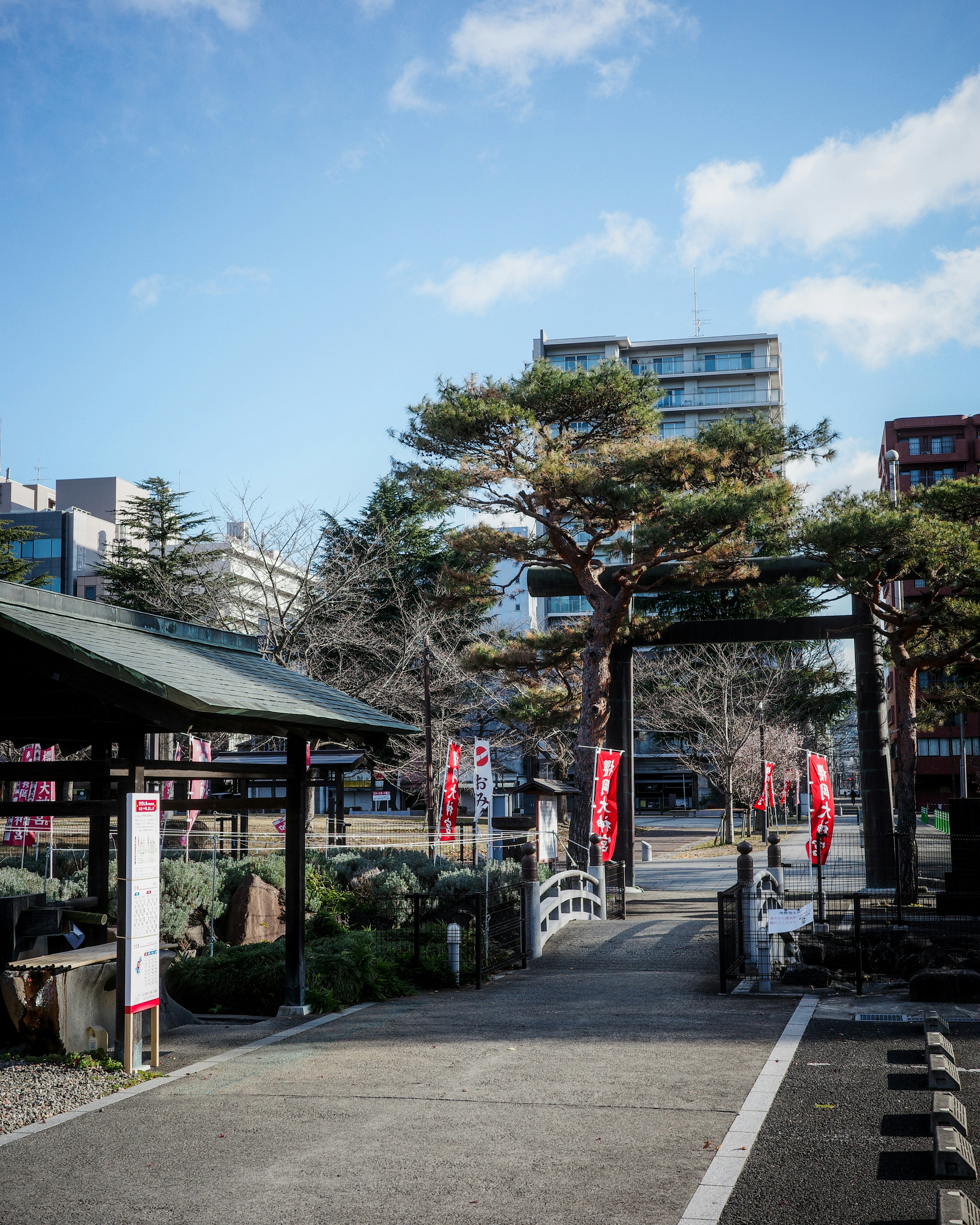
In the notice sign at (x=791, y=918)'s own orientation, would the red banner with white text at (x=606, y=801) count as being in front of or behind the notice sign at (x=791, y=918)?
behind

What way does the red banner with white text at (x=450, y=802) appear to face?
toward the camera

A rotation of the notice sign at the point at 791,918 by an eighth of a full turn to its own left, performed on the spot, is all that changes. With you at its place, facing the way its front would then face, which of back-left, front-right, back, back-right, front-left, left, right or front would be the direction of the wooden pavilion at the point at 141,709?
right

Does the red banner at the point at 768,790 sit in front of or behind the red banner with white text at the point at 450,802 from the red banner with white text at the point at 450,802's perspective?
behind

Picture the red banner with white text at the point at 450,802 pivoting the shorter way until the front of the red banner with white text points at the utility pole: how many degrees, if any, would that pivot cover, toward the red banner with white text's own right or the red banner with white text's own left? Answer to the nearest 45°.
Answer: approximately 180°

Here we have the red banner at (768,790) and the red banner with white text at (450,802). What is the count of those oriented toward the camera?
2

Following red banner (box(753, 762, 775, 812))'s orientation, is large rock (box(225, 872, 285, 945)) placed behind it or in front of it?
in front

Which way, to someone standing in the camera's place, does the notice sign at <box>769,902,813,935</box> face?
facing the viewer

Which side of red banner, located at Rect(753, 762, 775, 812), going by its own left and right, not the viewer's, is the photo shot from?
front
